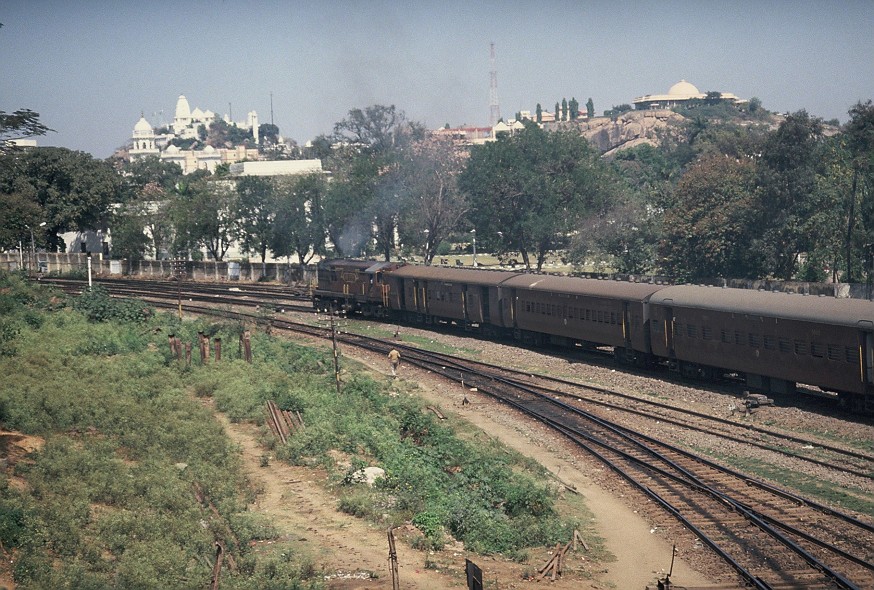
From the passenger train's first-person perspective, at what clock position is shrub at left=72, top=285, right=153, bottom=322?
The shrub is roughly at 11 o'clock from the passenger train.

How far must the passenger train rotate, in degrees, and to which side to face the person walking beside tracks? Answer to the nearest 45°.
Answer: approximately 45° to its left

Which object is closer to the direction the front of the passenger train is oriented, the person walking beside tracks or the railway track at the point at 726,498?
the person walking beside tracks

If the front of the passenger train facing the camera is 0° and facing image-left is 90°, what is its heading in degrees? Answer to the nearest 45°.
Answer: approximately 135°
